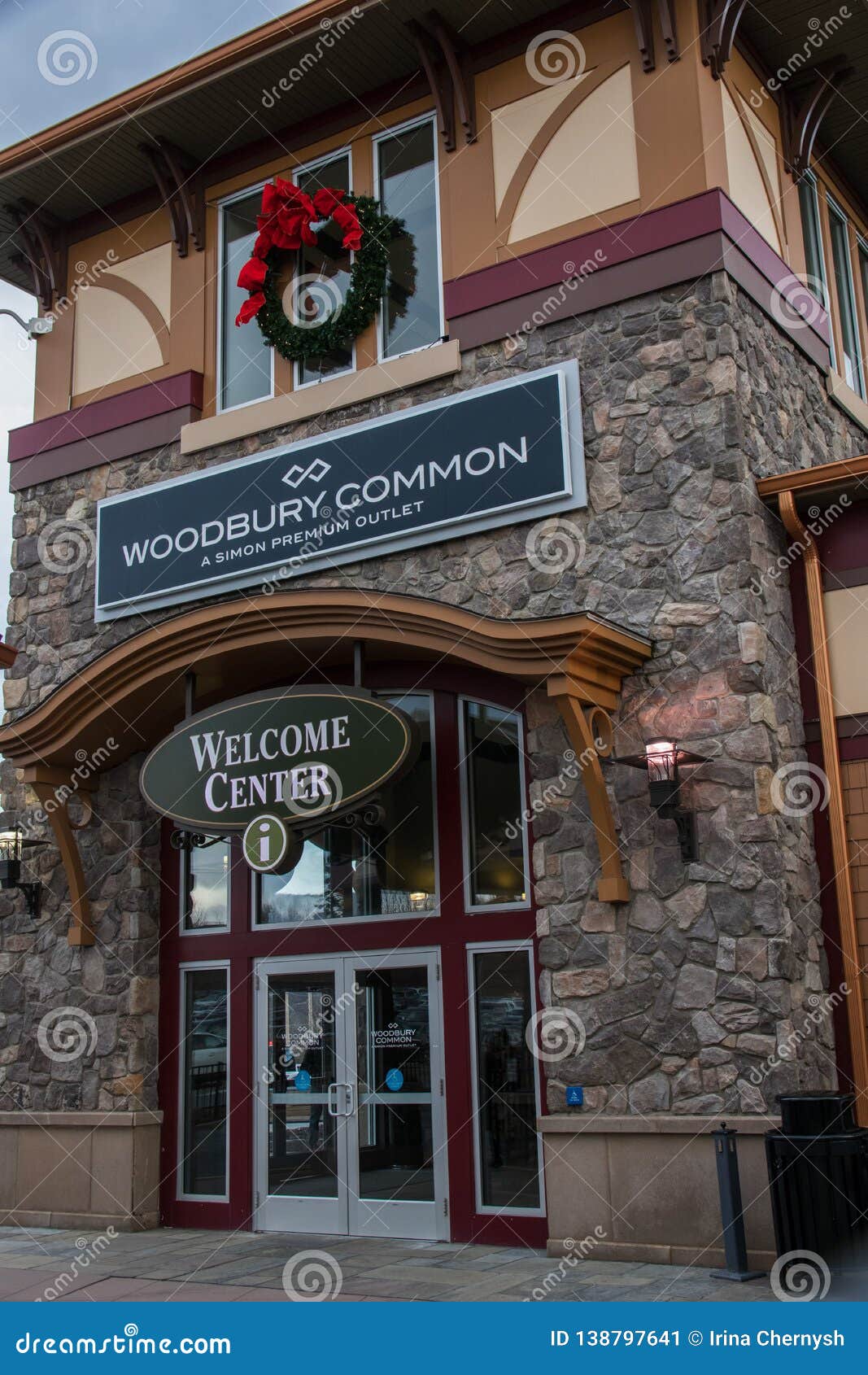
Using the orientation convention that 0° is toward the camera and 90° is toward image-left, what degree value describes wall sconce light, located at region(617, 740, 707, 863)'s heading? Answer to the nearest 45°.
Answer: approximately 45°

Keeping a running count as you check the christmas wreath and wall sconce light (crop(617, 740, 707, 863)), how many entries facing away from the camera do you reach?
0

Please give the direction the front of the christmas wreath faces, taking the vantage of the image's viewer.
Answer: facing the viewer and to the left of the viewer

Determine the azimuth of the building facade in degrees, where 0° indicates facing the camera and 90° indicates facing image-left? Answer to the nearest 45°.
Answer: approximately 45°
